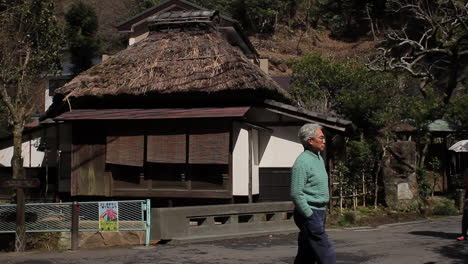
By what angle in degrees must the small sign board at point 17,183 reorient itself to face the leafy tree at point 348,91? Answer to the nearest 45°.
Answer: approximately 135° to its left

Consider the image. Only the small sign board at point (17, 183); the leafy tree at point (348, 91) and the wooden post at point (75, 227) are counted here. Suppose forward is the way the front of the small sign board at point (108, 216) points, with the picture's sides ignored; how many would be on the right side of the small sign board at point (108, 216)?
2

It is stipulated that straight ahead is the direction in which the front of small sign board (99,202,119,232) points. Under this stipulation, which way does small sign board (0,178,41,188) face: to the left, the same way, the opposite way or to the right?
the same way

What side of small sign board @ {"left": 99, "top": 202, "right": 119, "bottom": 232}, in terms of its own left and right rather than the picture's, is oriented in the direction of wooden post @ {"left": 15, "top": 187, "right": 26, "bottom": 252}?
right

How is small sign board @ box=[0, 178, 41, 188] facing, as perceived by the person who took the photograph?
facing the viewer

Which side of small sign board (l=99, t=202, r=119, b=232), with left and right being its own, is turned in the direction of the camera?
front

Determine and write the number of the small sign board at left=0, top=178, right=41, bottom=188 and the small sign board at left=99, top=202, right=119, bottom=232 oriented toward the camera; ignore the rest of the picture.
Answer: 2

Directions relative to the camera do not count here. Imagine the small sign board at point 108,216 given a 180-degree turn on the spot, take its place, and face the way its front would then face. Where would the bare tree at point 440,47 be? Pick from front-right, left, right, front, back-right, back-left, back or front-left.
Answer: front-right

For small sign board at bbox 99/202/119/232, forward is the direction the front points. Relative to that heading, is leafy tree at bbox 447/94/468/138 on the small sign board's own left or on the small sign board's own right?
on the small sign board's own left

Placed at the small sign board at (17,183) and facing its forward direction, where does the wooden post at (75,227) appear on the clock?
The wooden post is roughly at 9 o'clock from the small sign board.
